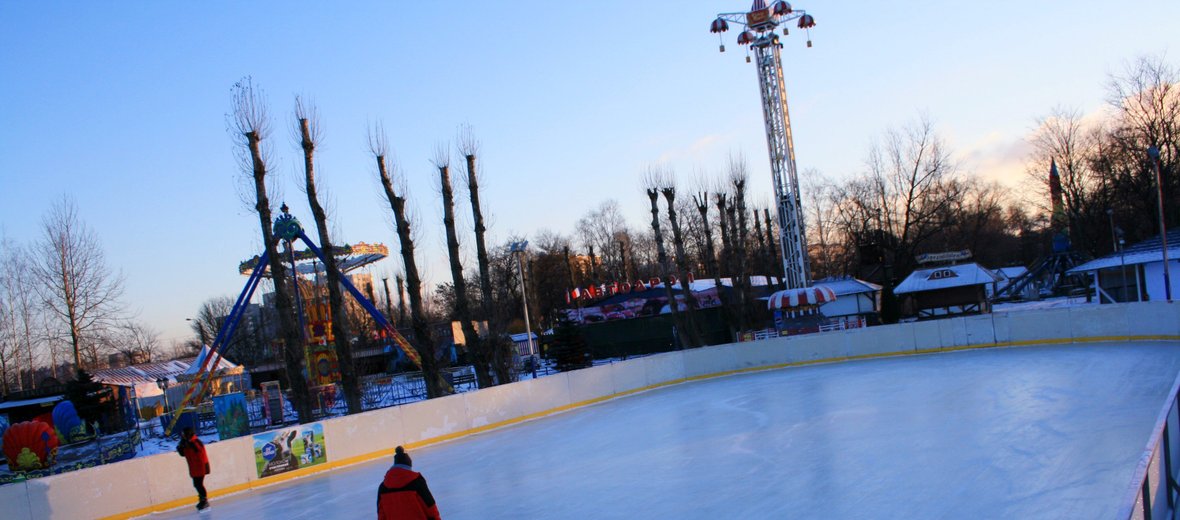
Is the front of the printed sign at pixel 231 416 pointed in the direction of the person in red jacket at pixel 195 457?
yes

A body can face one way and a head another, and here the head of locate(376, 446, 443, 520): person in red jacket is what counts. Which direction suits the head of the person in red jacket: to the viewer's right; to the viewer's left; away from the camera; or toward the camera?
away from the camera

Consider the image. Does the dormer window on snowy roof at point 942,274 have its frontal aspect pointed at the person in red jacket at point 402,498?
yes

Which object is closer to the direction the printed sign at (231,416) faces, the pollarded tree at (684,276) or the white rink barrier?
the white rink barrier

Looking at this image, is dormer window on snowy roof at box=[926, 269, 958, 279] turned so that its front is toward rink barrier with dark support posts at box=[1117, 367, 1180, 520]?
yes

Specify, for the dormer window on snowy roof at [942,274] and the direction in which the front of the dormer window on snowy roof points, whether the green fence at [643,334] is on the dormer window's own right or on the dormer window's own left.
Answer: on the dormer window's own right

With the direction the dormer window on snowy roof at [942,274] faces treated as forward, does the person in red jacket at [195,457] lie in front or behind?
in front

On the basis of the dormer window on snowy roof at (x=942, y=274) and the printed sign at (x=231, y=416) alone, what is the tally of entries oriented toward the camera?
2

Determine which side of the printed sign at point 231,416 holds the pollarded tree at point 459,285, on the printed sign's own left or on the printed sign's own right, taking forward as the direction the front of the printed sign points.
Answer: on the printed sign's own left

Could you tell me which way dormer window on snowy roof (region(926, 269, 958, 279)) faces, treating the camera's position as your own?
facing the viewer
